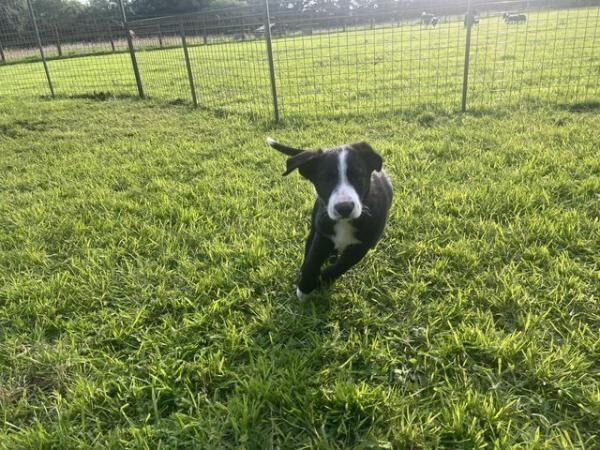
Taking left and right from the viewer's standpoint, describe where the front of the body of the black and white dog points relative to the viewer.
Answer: facing the viewer

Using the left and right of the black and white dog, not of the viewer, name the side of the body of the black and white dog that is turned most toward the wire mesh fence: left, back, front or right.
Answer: back
